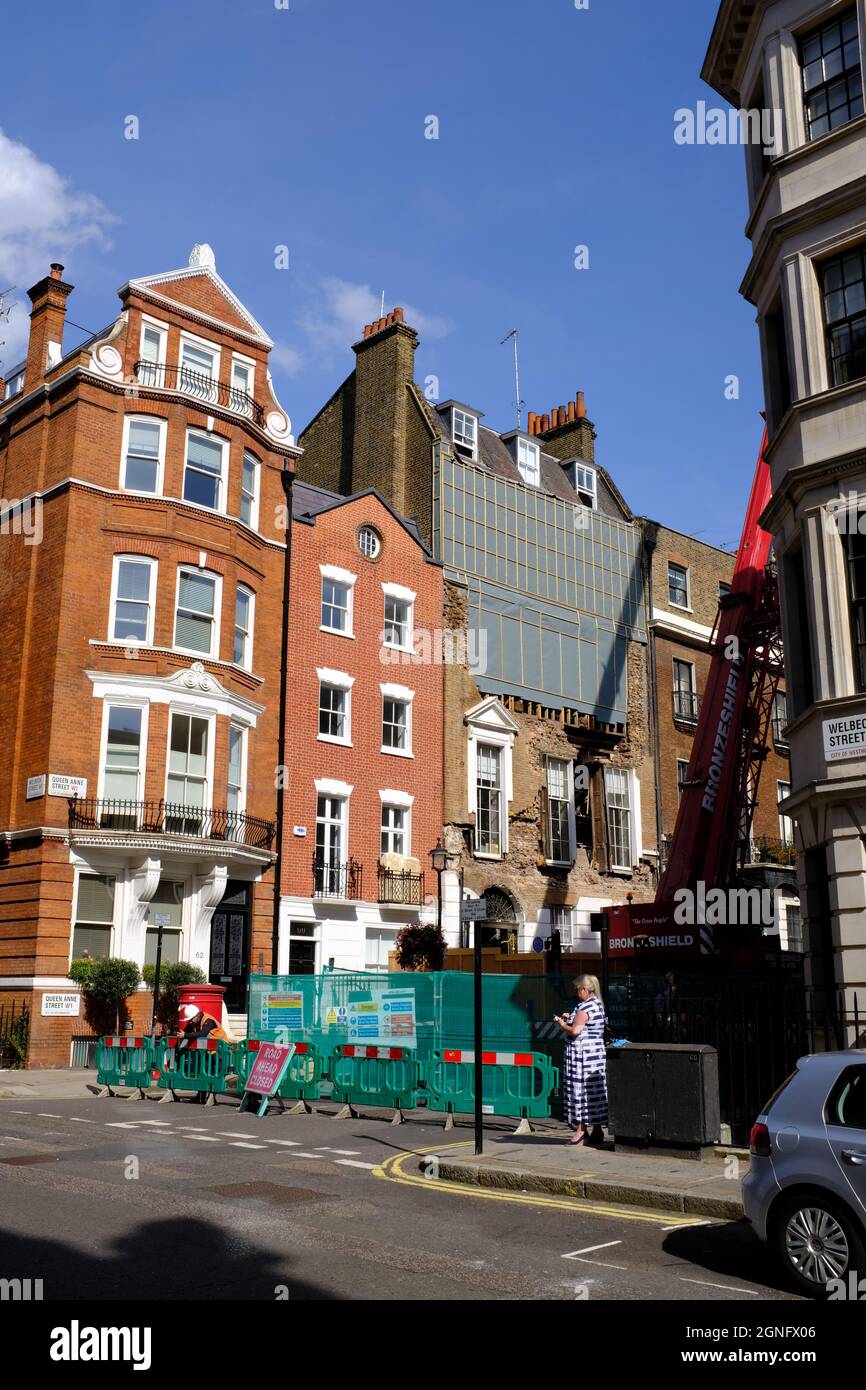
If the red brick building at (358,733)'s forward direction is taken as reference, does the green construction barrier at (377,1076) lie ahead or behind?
ahead

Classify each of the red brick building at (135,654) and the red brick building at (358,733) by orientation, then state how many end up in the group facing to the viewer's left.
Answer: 0

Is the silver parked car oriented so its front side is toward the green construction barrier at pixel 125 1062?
no

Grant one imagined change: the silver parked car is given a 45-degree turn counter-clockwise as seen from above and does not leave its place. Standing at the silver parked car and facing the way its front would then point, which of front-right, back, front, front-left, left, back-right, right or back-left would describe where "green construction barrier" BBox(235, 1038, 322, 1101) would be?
left

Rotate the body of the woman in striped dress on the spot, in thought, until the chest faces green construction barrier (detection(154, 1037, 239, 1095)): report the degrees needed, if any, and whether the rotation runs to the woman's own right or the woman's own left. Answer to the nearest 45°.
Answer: approximately 45° to the woman's own right

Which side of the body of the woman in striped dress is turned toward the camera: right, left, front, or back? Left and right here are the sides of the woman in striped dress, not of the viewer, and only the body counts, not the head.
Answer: left

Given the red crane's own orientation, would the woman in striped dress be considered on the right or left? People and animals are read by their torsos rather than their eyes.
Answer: on its right

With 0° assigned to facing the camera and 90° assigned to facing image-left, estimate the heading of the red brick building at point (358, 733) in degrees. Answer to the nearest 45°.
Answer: approximately 315°

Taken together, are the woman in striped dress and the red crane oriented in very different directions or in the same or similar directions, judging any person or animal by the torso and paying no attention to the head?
very different directions

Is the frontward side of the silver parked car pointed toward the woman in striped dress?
no

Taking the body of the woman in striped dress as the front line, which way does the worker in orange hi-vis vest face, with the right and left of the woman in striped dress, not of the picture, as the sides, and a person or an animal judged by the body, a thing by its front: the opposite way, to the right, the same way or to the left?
the same way

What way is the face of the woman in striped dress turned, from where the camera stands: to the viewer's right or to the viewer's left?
to the viewer's left

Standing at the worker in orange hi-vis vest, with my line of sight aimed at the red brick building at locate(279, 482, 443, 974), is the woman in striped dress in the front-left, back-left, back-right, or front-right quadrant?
back-right

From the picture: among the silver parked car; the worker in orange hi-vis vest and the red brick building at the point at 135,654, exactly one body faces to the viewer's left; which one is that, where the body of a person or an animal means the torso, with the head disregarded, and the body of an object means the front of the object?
the worker in orange hi-vis vest
